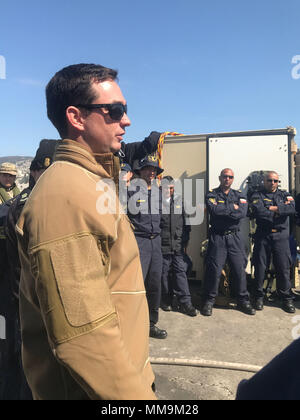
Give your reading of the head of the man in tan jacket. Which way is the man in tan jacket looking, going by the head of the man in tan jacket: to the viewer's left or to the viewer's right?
to the viewer's right

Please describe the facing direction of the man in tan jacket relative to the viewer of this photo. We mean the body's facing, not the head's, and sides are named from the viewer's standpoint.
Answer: facing to the right of the viewer

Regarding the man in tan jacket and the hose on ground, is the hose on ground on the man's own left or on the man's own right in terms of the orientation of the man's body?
on the man's own left

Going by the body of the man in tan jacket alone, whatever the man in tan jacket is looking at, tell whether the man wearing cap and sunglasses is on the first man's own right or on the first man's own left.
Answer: on the first man's own left
